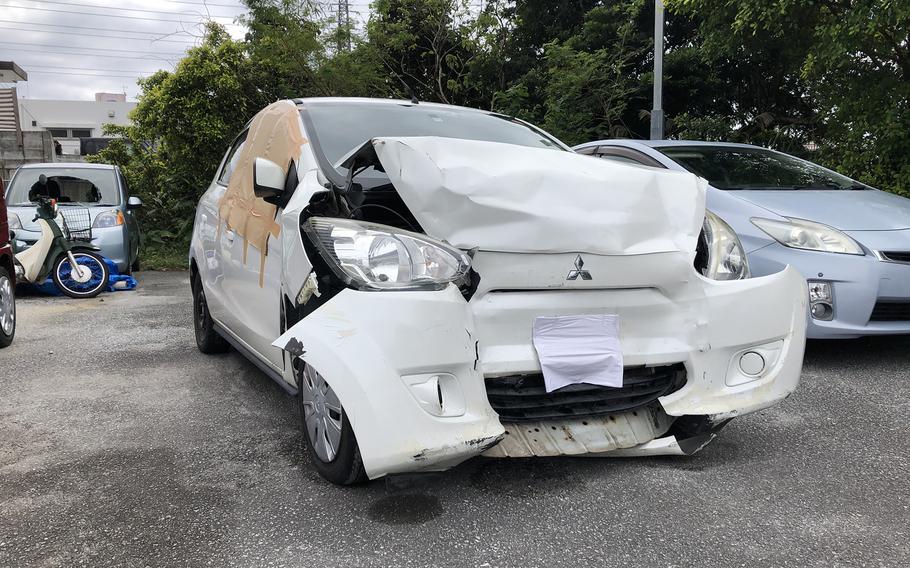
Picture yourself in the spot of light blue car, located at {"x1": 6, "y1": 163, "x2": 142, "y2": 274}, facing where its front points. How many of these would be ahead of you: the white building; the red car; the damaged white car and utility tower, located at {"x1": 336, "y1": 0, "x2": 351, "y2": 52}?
2

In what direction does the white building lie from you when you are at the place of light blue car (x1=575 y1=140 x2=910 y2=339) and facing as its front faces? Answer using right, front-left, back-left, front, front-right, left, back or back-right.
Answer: back

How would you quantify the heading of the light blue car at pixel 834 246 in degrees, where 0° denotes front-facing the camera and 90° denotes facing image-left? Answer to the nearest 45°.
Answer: approximately 315°

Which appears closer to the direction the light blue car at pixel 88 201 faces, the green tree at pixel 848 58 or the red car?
the red car

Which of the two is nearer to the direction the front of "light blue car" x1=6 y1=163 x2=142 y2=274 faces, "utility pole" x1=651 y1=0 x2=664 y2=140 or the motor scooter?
the motor scooter

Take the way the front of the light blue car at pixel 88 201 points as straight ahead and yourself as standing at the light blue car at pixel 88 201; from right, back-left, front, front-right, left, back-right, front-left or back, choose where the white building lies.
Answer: back

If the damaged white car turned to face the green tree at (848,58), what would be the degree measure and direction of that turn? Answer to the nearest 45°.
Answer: approximately 90° to its left

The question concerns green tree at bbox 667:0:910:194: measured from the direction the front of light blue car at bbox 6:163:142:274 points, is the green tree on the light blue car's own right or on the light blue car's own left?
on the light blue car's own left
